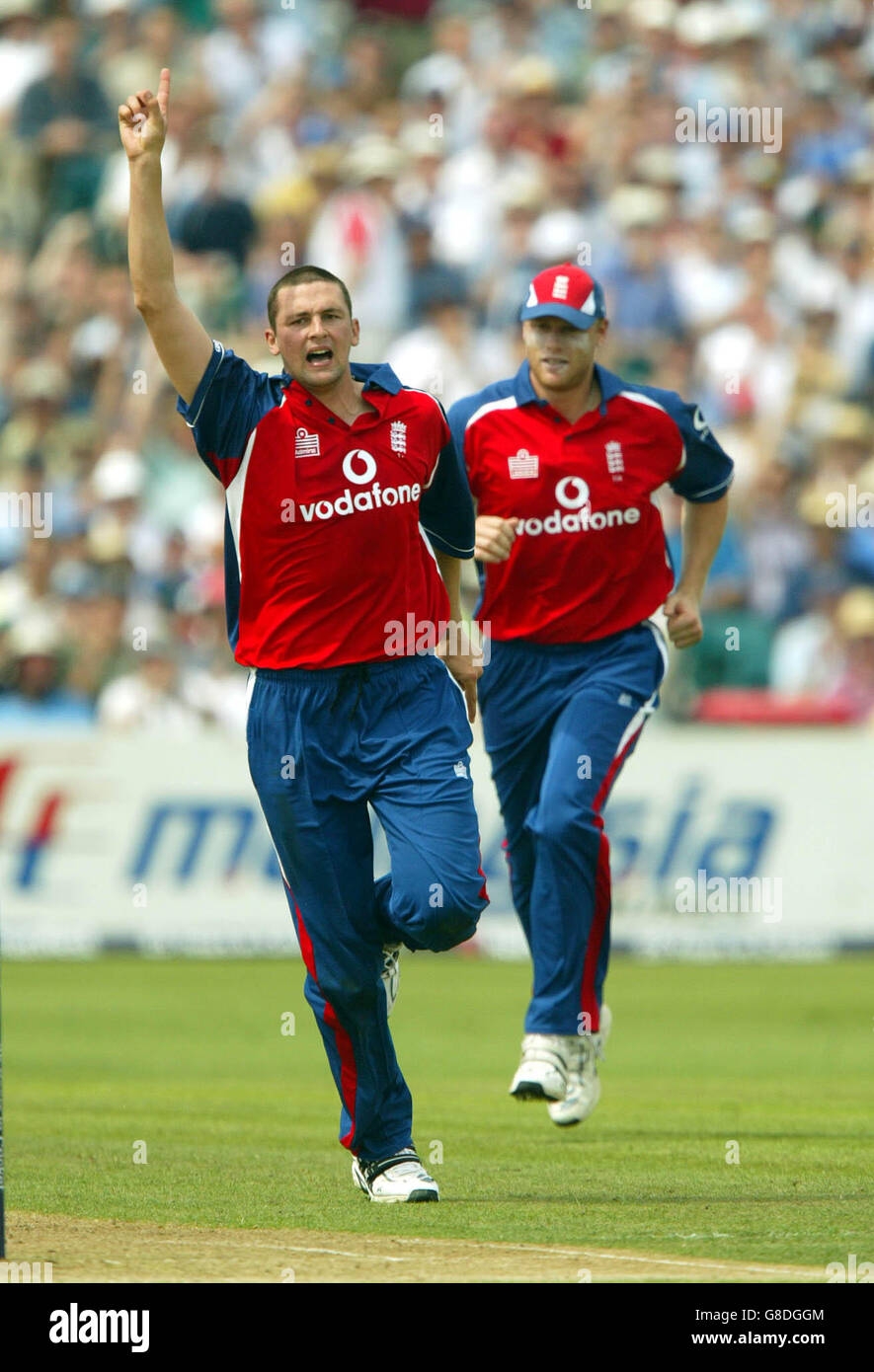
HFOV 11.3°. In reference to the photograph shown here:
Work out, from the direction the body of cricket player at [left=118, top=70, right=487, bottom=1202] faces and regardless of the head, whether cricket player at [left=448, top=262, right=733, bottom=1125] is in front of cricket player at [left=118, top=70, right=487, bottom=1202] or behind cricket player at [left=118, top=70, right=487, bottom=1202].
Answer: behind

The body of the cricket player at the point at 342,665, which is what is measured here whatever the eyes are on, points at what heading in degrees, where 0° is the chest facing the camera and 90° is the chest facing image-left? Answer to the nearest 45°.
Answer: approximately 0°
